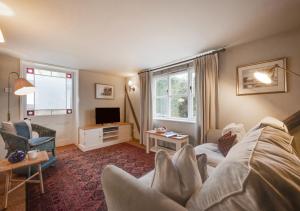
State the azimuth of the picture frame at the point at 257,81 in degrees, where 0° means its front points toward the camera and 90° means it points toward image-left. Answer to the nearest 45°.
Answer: approximately 45°

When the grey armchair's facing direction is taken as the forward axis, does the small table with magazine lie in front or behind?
in front

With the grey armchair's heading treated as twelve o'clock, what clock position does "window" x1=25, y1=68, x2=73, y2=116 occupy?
The window is roughly at 8 o'clock from the grey armchair.

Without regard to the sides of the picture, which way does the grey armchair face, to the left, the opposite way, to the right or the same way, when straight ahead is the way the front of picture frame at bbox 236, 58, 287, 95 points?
the opposite way

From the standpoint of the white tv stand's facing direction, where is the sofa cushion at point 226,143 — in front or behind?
in front

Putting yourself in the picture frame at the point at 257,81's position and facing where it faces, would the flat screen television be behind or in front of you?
in front

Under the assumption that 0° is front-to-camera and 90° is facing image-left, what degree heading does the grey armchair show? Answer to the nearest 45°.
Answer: approximately 315°

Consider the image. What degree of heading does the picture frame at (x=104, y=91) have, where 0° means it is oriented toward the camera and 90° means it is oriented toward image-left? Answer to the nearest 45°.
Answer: approximately 315°
